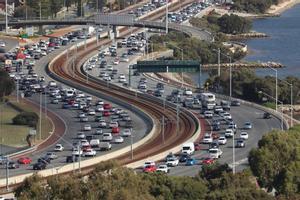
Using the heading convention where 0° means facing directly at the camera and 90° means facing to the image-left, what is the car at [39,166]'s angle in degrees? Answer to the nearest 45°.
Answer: approximately 225°

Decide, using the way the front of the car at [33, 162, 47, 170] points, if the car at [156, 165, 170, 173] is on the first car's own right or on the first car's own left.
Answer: on the first car's own right

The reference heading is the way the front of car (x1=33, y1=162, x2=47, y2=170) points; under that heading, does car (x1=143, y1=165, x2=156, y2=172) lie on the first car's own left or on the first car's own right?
on the first car's own right

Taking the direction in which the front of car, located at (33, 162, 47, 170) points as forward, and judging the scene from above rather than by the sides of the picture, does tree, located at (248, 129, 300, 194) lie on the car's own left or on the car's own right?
on the car's own right
